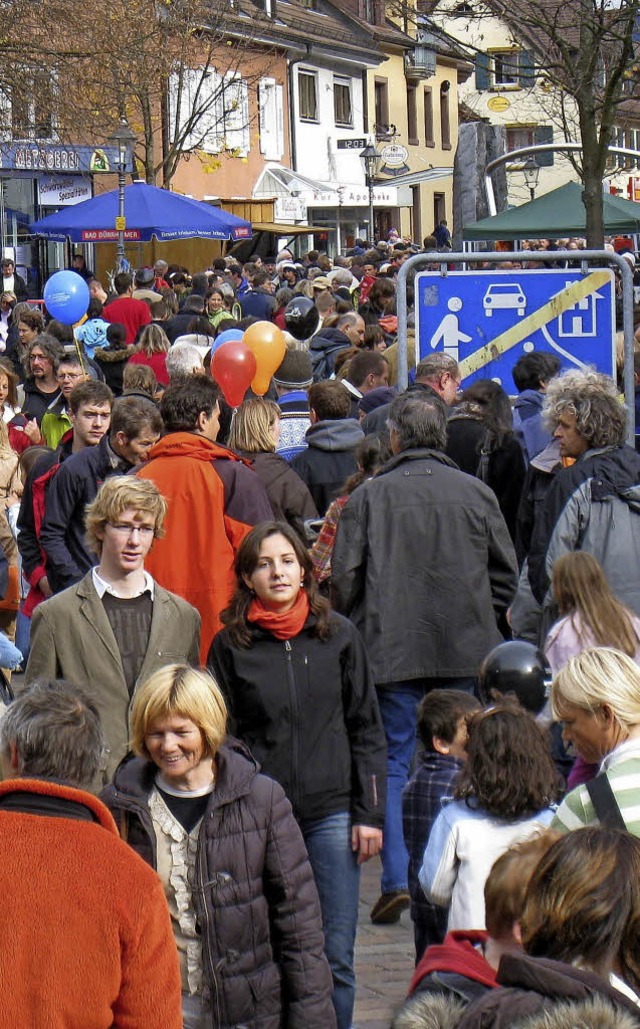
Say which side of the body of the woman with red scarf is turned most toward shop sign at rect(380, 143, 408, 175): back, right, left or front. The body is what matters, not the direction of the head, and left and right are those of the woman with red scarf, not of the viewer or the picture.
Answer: back

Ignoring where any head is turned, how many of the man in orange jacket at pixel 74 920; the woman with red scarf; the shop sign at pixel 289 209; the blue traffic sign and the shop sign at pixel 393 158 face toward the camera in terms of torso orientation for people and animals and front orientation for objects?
4

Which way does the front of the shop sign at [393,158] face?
toward the camera

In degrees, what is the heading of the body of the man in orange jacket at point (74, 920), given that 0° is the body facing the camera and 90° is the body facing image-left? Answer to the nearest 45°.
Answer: approximately 180°

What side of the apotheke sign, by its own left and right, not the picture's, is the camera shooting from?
front

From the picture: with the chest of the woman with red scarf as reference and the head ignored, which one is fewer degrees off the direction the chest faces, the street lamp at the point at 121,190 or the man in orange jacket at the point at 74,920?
the man in orange jacket

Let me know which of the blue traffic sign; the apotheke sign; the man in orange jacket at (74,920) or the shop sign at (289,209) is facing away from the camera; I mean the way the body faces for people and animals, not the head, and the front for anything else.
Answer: the man in orange jacket

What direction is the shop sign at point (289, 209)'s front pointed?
toward the camera
